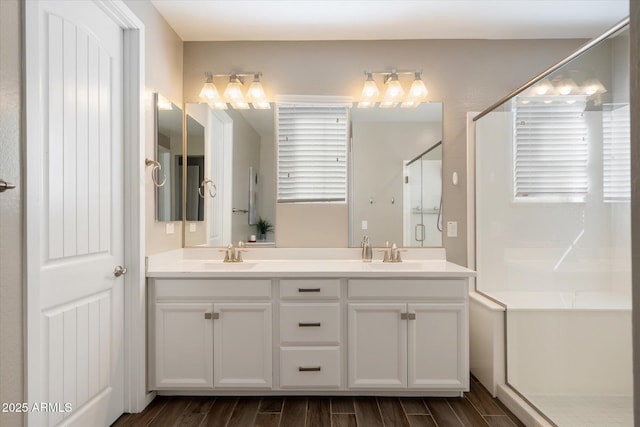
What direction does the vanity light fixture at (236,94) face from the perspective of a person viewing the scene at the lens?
facing the viewer

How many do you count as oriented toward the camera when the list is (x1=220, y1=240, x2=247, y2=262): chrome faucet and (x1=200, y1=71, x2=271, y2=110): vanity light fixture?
2

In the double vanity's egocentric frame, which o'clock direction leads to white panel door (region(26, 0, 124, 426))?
The white panel door is roughly at 2 o'clock from the double vanity.

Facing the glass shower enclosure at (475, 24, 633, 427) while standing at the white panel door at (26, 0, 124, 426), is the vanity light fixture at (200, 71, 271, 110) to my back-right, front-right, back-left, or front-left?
front-left

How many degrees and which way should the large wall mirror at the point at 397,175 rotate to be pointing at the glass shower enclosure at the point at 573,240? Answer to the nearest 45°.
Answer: approximately 45° to its left

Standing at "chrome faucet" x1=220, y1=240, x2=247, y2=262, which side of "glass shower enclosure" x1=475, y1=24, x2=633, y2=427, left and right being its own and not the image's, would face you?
front

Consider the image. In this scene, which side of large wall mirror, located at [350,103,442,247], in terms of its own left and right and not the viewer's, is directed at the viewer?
front

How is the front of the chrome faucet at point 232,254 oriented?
toward the camera

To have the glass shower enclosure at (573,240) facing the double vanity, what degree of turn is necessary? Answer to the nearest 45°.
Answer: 0° — it already faces it

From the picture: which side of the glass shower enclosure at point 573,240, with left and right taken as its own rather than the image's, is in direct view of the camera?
left

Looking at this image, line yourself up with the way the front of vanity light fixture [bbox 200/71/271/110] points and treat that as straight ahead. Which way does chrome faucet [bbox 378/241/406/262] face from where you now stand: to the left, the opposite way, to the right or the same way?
the same way

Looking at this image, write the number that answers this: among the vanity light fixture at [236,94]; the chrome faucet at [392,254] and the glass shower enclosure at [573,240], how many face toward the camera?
2
